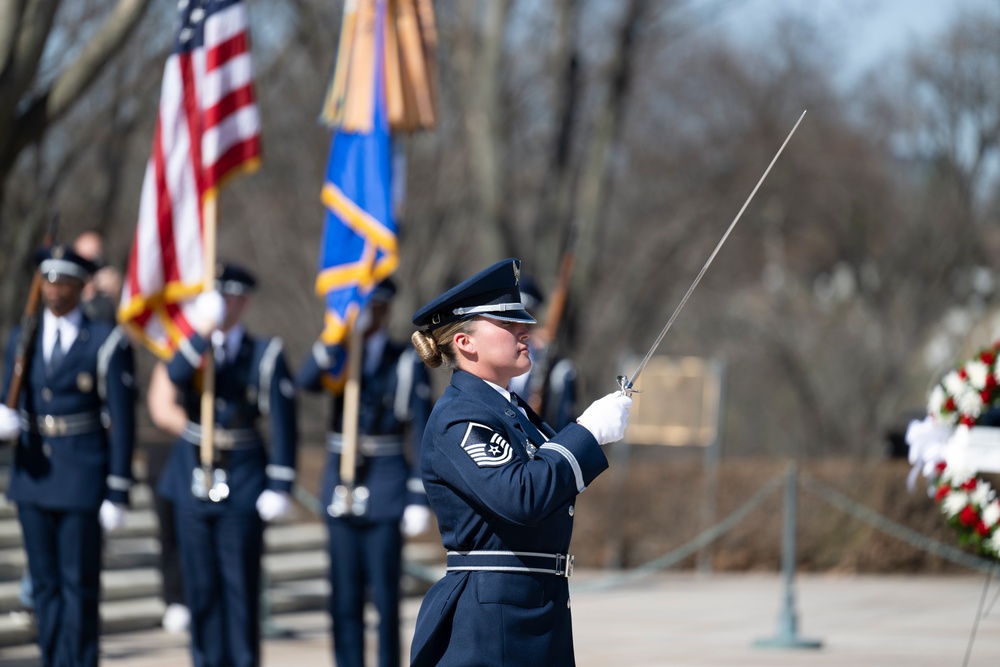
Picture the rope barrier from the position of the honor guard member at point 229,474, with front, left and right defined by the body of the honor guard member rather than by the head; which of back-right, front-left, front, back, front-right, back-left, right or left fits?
back-left

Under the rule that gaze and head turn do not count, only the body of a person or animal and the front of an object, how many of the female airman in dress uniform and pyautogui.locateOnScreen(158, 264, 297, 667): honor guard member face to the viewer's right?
1

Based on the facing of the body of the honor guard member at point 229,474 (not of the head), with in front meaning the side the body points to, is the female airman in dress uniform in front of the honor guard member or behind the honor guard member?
in front

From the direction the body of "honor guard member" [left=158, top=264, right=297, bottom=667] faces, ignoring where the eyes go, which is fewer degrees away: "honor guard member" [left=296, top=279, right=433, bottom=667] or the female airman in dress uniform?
the female airman in dress uniform

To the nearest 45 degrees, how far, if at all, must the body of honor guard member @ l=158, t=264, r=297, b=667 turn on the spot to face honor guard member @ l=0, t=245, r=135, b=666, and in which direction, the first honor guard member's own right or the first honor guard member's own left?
approximately 90° to the first honor guard member's own right

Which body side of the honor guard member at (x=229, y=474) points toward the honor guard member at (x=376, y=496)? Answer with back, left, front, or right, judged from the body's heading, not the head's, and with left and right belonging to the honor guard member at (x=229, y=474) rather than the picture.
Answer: left

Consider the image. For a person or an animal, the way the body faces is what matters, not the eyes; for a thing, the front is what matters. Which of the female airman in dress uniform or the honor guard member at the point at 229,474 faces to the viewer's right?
the female airman in dress uniform

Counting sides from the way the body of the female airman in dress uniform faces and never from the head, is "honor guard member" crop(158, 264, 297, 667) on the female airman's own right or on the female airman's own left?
on the female airman's own left

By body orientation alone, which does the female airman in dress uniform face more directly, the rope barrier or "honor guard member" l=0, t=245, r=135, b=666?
the rope barrier

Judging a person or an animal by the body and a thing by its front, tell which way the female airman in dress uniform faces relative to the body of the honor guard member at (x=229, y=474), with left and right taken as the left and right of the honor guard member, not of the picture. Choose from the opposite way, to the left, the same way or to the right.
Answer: to the left

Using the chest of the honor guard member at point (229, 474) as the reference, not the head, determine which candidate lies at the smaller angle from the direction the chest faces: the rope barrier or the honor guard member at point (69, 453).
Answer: the honor guard member

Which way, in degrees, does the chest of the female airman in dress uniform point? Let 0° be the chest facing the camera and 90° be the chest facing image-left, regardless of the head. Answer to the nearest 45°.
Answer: approximately 270°

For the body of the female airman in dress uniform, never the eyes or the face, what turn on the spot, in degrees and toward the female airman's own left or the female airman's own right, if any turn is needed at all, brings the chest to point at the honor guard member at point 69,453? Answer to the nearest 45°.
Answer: approximately 135° to the female airman's own left
